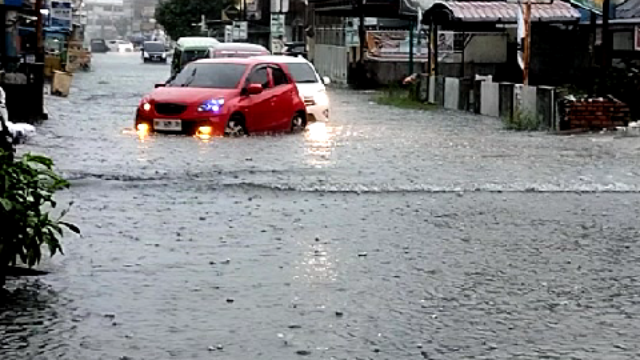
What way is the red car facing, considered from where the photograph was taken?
facing the viewer and to the left of the viewer

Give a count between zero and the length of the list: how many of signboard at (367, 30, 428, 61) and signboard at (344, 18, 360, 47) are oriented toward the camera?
2

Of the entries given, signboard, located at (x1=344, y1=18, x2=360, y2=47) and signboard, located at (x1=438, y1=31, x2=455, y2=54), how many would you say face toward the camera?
2

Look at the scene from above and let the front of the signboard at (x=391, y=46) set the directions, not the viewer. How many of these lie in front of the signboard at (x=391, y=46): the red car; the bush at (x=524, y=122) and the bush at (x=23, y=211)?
3

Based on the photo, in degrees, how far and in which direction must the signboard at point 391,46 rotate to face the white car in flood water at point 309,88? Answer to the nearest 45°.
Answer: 0° — it already faces it

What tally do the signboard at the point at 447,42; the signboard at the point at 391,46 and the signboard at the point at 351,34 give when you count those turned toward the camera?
3

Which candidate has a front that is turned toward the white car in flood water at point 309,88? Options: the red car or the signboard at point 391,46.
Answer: the signboard

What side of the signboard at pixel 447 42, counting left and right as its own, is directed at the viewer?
front

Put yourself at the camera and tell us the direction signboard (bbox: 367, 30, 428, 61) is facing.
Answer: facing the viewer

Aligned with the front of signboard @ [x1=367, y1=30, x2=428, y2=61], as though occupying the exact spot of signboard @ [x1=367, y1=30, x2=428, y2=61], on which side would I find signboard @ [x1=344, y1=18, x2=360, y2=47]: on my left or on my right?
on my right
